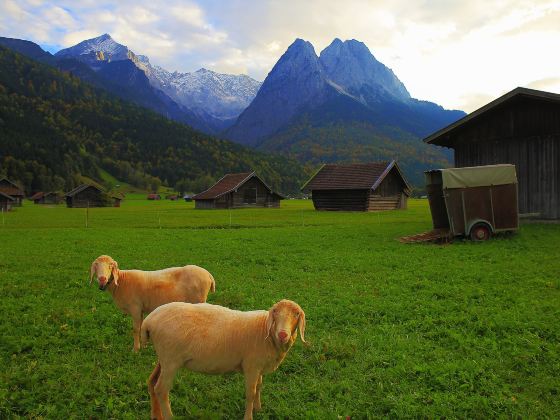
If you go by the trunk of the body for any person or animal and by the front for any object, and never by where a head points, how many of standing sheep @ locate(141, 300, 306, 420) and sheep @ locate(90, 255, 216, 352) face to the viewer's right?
1

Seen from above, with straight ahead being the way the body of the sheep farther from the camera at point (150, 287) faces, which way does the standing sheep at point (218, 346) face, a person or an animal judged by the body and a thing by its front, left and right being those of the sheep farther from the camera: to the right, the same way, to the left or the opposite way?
the opposite way

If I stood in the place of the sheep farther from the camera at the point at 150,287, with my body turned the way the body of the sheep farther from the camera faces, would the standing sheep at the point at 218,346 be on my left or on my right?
on my left

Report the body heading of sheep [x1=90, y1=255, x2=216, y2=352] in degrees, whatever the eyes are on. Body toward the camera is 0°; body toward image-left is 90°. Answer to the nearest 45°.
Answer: approximately 90°

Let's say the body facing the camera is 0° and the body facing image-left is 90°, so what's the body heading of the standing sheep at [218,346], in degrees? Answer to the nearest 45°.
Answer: approximately 270°

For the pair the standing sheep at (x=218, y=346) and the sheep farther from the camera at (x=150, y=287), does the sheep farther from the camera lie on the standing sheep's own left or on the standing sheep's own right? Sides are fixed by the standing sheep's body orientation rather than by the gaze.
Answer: on the standing sheep's own left

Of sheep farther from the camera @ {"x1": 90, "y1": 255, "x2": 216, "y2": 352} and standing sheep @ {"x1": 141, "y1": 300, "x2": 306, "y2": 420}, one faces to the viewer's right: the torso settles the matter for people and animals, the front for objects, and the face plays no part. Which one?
the standing sheep

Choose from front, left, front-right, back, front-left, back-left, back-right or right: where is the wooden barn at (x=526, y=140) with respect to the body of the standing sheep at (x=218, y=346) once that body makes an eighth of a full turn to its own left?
front

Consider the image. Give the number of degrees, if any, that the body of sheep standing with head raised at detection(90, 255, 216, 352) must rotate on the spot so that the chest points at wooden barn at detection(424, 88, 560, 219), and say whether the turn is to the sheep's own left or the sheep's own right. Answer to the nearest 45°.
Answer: approximately 135° to the sheep's own right
